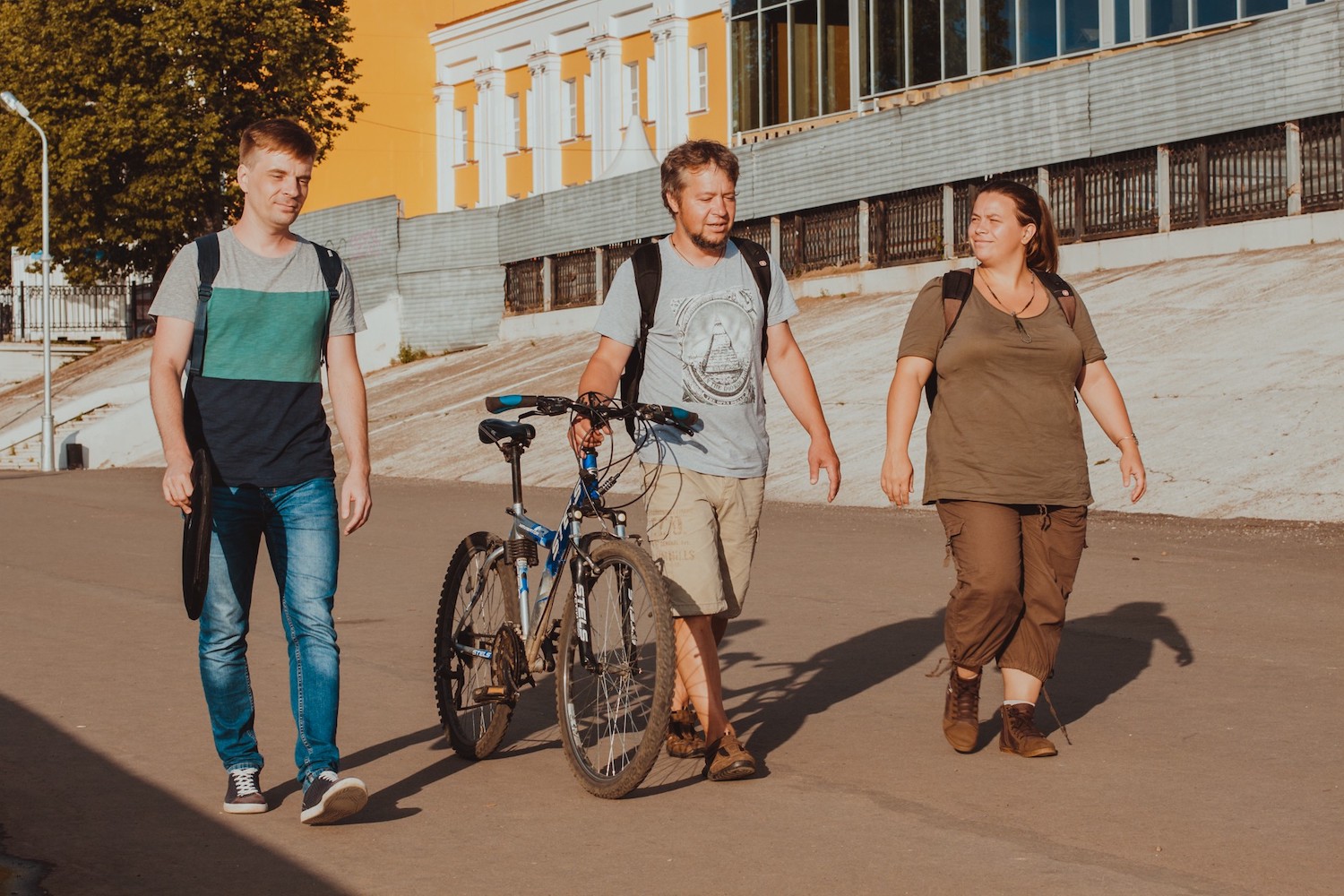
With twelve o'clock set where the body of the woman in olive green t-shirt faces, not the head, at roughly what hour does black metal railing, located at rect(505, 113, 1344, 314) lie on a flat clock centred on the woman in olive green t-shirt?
The black metal railing is roughly at 6 o'clock from the woman in olive green t-shirt.

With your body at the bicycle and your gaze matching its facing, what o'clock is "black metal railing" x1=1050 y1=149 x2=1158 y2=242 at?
The black metal railing is roughly at 8 o'clock from the bicycle.

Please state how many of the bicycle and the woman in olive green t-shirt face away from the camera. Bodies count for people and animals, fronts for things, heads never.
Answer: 0

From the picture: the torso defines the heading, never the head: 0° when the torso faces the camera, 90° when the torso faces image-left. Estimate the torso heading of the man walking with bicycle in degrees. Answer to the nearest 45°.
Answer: approximately 315°

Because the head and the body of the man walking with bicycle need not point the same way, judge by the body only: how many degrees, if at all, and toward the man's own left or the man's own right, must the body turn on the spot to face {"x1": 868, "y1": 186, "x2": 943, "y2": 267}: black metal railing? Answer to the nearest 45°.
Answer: approximately 135° to the man's own left

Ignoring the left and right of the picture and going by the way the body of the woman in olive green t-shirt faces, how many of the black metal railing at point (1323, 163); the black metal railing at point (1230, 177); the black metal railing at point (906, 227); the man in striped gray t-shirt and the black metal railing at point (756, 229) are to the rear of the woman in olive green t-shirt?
4

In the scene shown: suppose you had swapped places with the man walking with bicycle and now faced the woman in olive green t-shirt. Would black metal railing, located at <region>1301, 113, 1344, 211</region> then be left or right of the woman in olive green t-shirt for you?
left

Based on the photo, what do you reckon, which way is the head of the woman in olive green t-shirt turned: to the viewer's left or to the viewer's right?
to the viewer's left

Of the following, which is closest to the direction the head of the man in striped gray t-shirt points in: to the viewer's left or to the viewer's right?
to the viewer's right

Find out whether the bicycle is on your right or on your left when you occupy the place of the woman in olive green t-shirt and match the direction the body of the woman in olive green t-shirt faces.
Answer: on your right
